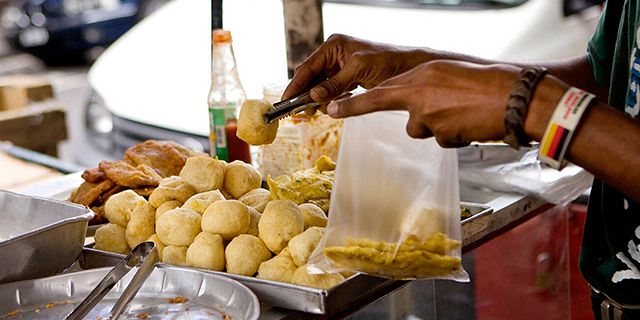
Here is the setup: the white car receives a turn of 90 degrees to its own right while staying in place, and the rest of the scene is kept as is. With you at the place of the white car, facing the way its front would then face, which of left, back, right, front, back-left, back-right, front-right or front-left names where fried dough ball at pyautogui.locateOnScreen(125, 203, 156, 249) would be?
back-left

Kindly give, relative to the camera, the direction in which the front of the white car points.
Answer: facing the viewer and to the left of the viewer

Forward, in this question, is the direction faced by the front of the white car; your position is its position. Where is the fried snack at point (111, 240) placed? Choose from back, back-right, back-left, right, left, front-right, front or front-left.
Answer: front-left

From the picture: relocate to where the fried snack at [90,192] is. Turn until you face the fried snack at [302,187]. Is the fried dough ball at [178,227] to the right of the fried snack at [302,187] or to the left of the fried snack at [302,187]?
right

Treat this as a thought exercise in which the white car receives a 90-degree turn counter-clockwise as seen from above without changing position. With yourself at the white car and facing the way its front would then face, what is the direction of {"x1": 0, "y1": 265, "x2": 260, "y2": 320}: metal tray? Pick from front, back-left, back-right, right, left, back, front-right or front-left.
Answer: front-right

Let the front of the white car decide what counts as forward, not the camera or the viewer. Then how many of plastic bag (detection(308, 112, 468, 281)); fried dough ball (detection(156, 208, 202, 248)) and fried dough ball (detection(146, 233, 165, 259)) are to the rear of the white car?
0

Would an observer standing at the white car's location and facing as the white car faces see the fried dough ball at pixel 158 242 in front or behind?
in front

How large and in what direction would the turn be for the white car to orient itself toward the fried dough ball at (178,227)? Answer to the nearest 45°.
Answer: approximately 45° to its left

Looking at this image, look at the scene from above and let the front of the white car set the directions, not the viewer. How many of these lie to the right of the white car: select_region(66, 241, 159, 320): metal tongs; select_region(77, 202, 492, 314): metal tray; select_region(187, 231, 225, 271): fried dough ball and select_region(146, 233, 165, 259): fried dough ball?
0

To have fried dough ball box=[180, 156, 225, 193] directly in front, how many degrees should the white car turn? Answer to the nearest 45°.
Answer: approximately 45° to its left

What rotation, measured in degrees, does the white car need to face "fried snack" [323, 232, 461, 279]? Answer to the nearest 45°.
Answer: approximately 45° to its left

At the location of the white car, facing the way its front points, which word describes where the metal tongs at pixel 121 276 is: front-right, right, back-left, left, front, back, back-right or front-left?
front-left

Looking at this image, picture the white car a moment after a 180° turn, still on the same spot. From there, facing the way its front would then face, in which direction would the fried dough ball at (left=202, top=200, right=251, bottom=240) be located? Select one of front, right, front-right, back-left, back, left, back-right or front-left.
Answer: back-right

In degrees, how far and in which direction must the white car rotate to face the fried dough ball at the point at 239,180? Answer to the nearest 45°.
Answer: approximately 45° to its left

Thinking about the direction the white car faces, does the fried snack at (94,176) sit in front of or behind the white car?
in front

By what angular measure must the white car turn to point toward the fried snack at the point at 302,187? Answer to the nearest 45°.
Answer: approximately 45° to its left

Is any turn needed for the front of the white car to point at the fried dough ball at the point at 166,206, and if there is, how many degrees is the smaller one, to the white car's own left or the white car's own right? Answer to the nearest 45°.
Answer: approximately 45° to the white car's own left

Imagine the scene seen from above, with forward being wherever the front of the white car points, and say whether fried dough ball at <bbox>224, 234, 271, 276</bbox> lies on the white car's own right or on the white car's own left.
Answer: on the white car's own left

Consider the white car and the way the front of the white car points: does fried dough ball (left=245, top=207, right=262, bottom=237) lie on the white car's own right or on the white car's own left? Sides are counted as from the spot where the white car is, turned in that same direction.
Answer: on the white car's own left

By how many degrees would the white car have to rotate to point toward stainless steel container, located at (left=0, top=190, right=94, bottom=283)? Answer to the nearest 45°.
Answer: approximately 45° to its left

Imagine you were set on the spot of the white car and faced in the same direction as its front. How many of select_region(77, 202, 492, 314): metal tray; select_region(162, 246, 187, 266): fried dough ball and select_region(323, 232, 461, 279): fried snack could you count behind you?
0
